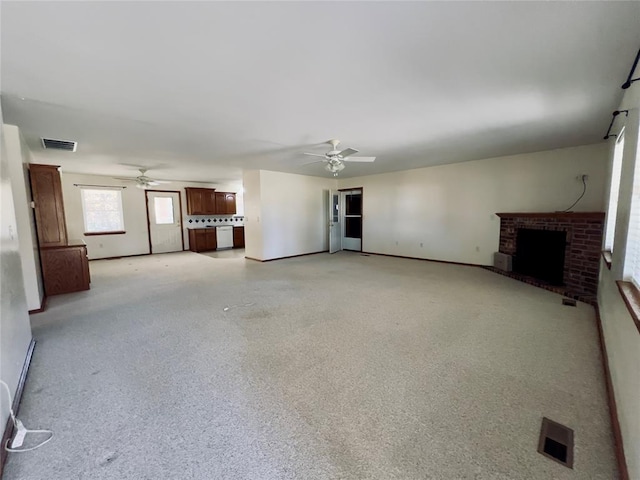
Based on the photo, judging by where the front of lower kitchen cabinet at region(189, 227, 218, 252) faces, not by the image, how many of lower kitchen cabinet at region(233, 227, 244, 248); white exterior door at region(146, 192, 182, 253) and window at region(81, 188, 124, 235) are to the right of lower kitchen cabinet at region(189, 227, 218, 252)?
2

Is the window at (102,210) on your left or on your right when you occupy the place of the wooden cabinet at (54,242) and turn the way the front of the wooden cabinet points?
on your left

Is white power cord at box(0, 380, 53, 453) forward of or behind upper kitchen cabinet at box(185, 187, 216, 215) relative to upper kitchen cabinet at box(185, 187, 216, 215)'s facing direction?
forward

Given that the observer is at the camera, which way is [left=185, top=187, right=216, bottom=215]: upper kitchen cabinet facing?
facing the viewer

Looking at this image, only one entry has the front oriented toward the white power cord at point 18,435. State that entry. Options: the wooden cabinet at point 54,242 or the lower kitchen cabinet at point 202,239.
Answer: the lower kitchen cabinet

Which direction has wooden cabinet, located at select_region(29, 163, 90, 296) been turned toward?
to the viewer's right

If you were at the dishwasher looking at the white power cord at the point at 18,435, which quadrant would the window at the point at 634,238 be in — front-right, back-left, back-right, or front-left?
front-left

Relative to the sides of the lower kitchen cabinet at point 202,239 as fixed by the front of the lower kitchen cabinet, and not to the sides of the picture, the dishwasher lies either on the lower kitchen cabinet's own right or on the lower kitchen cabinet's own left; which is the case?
on the lower kitchen cabinet's own left

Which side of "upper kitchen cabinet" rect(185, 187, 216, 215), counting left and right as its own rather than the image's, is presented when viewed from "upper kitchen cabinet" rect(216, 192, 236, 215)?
left

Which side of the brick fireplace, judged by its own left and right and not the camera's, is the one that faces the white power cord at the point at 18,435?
front

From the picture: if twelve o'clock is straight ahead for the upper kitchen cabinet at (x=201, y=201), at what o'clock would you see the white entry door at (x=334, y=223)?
The white entry door is roughly at 10 o'clock from the upper kitchen cabinet.

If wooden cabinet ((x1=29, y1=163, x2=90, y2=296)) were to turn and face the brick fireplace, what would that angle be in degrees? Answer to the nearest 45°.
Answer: approximately 45° to its right

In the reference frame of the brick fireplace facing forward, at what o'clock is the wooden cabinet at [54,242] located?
The wooden cabinet is roughly at 12 o'clock from the brick fireplace.

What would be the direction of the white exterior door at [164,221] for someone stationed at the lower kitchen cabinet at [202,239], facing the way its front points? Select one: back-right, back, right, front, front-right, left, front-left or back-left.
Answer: right

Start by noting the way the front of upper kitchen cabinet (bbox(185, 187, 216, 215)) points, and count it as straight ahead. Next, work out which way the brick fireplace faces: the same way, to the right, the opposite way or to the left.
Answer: to the right

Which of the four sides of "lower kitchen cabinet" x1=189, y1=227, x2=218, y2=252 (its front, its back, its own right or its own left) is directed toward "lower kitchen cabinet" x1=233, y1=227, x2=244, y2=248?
left

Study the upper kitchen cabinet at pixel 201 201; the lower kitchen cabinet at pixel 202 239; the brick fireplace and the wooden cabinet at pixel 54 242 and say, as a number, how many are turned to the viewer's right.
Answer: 1
